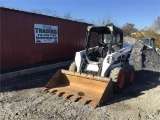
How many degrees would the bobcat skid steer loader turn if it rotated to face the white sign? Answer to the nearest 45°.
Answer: approximately 90° to its right

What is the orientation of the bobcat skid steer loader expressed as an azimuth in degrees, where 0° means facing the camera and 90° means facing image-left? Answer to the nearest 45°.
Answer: approximately 45°
